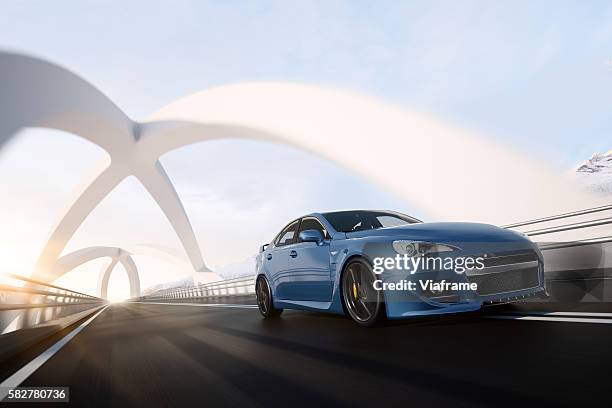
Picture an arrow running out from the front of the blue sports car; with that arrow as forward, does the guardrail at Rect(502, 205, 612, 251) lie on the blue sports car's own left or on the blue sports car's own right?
on the blue sports car's own left

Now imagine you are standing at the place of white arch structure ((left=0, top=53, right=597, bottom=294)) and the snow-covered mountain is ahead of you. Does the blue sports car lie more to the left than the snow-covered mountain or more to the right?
right

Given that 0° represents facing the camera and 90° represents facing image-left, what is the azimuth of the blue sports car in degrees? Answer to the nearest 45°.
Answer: approximately 315°

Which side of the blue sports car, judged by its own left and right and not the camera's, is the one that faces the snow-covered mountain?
left

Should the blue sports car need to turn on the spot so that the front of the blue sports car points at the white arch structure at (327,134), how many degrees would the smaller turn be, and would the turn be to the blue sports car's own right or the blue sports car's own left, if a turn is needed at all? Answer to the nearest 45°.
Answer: approximately 135° to the blue sports car's own left
